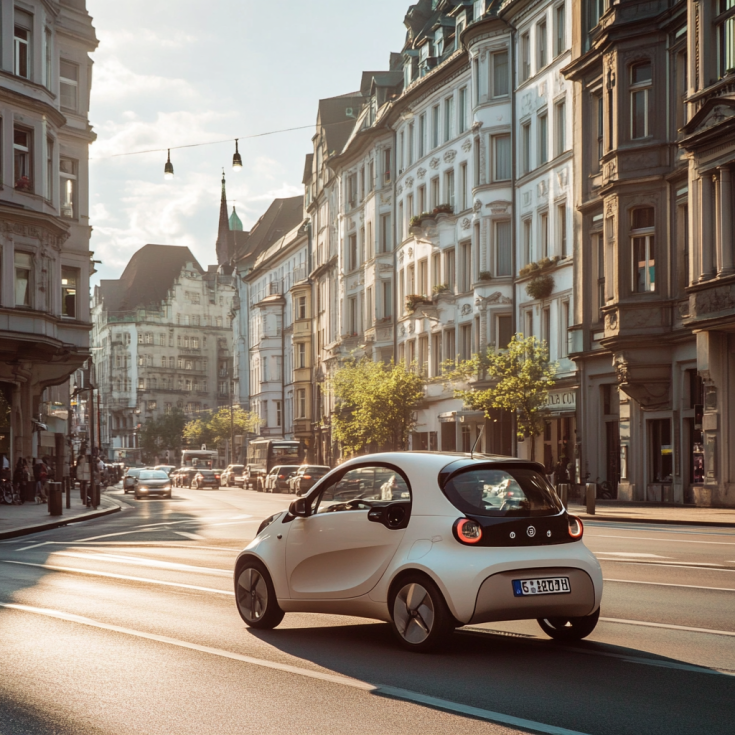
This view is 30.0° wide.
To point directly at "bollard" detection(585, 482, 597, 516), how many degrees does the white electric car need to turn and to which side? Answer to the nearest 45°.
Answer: approximately 45° to its right

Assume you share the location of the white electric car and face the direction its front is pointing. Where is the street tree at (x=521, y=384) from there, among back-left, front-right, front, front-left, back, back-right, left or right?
front-right

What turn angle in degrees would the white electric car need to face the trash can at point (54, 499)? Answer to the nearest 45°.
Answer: approximately 45° to its right

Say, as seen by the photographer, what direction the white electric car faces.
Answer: facing away from the viewer and to the left of the viewer

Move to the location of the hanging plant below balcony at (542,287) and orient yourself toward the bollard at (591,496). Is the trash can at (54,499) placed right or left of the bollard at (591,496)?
right

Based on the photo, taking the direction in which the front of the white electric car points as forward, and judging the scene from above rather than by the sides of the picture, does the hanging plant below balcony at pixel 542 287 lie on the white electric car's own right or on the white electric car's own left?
on the white electric car's own right
